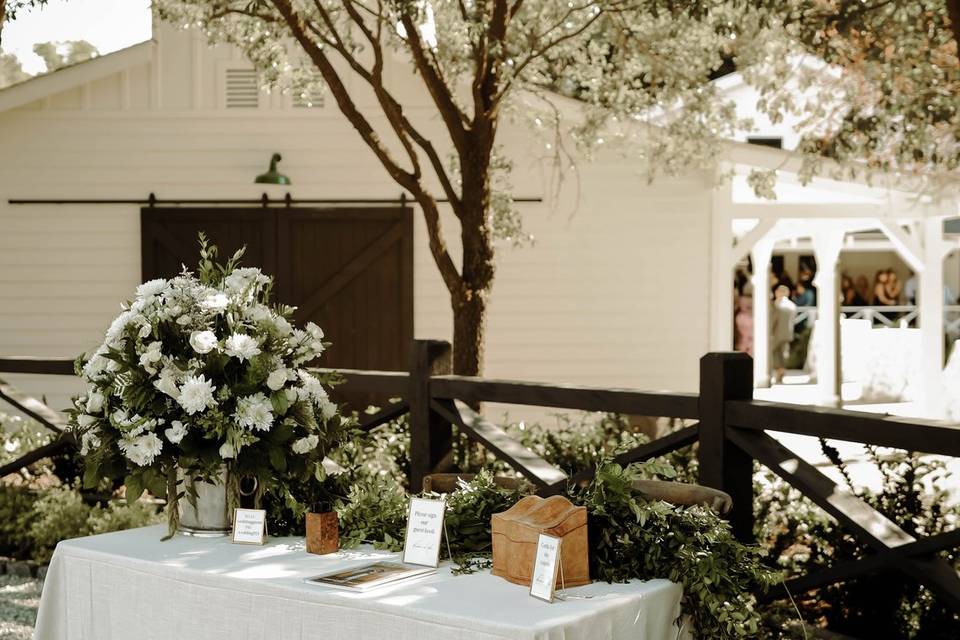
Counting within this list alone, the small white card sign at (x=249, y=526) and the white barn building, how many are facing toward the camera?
2

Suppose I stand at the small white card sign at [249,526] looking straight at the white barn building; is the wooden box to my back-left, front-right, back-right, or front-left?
back-right

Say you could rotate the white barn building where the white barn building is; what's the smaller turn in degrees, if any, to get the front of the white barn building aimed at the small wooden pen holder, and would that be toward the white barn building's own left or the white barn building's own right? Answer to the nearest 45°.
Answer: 0° — it already faces it

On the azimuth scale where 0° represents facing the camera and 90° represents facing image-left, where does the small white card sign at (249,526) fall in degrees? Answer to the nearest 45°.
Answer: approximately 0°

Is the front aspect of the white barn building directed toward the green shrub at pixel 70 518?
yes

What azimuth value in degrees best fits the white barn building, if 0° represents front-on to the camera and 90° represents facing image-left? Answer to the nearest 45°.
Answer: approximately 0°

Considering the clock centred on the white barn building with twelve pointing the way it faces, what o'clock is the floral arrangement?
The floral arrangement is roughly at 12 o'clock from the white barn building.

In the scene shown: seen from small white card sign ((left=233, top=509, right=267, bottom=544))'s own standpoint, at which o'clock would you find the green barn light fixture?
The green barn light fixture is roughly at 6 o'clock from the small white card sign.

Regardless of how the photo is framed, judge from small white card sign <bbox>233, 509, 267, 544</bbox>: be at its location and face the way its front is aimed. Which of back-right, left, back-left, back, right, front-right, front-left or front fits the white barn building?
back

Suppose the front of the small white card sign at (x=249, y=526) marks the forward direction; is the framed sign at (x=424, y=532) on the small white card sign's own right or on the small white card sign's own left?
on the small white card sign's own left

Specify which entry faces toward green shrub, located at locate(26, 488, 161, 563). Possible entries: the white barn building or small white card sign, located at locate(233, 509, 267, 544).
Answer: the white barn building
